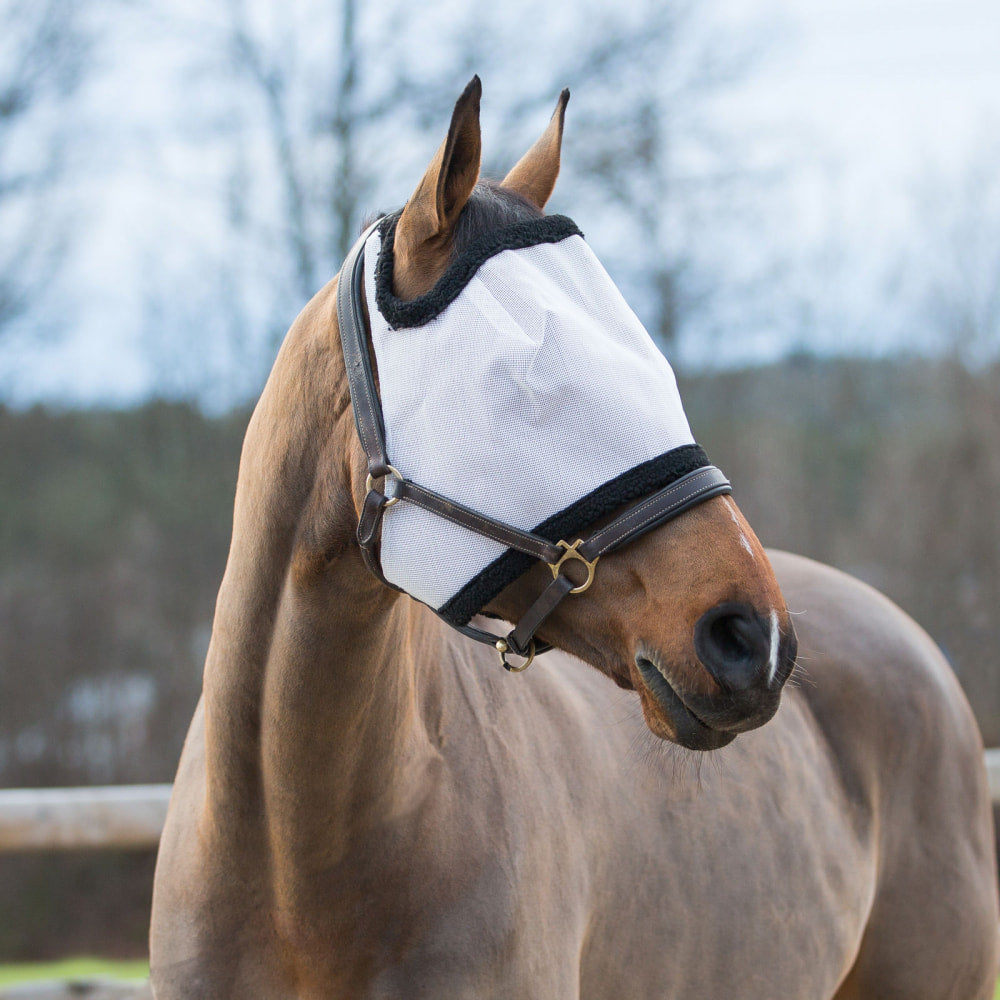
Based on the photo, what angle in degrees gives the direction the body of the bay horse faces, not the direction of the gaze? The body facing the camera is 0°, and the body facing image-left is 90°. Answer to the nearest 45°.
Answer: approximately 45°

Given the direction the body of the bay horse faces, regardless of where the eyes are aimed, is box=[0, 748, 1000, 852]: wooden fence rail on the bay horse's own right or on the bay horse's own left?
on the bay horse's own right
